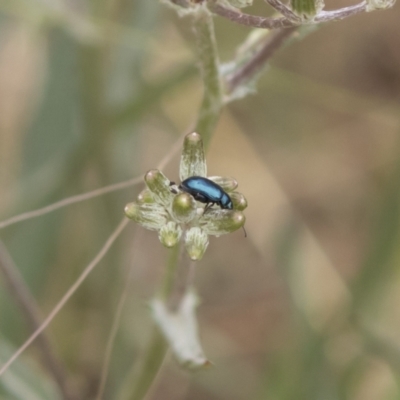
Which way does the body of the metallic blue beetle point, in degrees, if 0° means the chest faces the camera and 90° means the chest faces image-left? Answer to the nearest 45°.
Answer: approximately 270°
